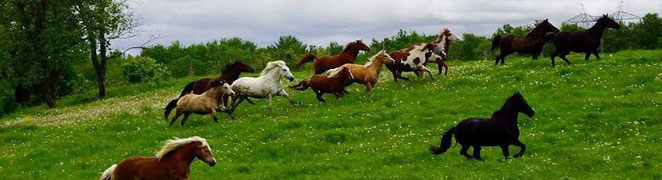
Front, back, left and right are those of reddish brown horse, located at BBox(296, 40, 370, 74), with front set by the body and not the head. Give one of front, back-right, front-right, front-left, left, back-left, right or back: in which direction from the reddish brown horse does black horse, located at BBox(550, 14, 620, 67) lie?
front

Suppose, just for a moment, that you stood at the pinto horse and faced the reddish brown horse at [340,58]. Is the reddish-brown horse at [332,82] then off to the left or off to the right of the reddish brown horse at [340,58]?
left

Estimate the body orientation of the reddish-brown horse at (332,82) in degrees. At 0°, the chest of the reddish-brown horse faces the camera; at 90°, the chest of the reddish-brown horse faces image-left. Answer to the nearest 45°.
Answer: approximately 270°

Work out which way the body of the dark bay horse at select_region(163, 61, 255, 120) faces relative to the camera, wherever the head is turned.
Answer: to the viewer's right

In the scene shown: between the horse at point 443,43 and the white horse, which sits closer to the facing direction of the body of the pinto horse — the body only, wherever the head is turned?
the horse

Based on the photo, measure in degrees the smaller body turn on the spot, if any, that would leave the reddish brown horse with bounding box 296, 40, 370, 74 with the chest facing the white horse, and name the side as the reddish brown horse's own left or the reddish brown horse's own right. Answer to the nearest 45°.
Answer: approximately 135° to the reddish brown horse's own right

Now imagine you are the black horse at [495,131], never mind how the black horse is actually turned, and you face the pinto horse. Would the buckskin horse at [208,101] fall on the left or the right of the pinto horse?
left

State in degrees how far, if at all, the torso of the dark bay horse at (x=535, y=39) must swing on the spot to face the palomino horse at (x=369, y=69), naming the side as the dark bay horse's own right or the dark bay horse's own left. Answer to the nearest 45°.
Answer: approximately 135° to the dark bay horse's own right

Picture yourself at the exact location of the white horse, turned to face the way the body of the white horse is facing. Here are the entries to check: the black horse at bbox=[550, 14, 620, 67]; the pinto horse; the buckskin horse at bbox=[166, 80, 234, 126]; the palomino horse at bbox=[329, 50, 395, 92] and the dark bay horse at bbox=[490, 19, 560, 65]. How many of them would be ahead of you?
4

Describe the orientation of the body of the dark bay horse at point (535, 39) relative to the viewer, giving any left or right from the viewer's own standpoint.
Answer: facing to the right of the viewer

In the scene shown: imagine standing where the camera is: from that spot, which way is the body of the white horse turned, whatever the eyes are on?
to the viewer's right

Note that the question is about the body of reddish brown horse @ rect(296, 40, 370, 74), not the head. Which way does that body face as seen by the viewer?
to the viewer's right

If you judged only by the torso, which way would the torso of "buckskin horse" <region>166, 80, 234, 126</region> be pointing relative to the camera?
to the viewer's right

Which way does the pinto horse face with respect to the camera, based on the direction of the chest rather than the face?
to the viewer's right

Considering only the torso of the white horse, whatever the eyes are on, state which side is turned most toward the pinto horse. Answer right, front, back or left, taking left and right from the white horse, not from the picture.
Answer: front

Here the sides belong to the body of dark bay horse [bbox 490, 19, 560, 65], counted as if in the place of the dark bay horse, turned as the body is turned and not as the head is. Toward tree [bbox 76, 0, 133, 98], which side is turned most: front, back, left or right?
back
